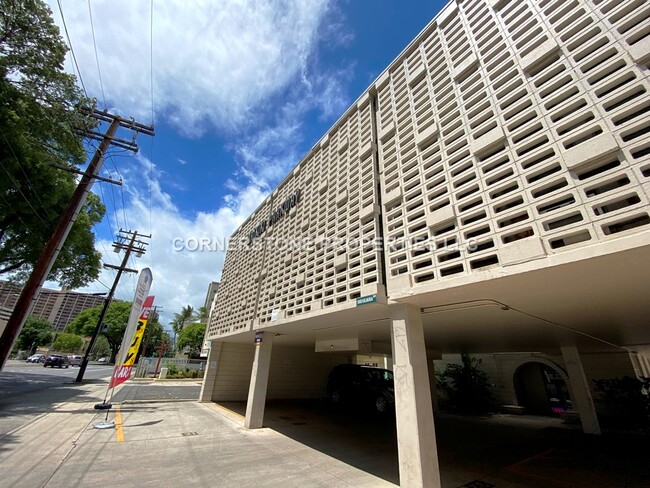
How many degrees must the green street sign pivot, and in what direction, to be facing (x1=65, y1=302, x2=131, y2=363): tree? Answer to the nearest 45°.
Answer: approximately 90° to its right

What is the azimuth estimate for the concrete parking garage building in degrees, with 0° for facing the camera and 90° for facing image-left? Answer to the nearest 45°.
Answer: approximately 45°

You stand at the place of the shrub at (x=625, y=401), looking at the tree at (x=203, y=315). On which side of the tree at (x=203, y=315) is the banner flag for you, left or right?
left

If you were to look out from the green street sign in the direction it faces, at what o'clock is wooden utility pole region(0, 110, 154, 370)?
The wooden utility pole is roughly at 2 o'clock from the green street sign.

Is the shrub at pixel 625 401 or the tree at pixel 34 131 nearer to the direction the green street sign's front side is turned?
the tree

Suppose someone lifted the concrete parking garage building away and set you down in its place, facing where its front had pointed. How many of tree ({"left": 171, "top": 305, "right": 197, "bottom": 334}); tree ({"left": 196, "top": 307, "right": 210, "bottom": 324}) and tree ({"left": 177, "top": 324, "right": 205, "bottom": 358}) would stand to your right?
3

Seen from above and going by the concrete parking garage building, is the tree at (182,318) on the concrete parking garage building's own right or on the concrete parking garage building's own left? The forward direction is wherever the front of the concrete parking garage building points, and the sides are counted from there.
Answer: on the concrete parking garage building's own right

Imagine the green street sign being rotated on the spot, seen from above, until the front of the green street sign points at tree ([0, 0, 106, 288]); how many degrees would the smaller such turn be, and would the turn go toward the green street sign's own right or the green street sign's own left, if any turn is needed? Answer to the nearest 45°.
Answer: approximately 45° to the green street sign's own right

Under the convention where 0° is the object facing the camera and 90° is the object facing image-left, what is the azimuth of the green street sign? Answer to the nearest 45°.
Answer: approximately 45°

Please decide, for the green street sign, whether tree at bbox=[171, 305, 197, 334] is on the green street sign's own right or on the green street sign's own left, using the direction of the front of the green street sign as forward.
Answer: on the green street sign's own right

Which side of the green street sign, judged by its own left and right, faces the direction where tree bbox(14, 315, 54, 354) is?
right

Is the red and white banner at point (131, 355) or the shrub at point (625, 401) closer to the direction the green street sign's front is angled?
the red and white banner

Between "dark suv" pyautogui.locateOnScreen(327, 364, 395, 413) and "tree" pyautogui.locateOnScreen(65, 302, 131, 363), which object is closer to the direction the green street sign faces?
the tree

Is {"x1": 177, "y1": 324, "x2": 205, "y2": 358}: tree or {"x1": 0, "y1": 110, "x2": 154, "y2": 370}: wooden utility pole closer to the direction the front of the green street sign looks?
the wooden utility pole
